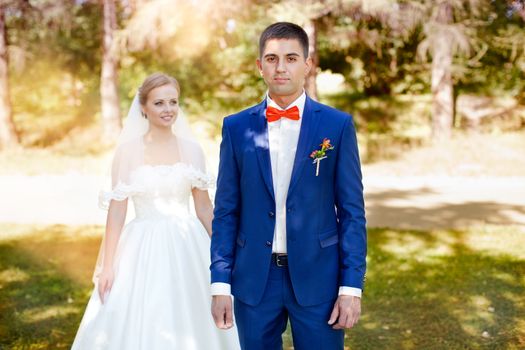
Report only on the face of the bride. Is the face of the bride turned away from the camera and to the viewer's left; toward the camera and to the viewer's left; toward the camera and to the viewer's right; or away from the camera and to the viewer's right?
toward the camera and to the viewer's right

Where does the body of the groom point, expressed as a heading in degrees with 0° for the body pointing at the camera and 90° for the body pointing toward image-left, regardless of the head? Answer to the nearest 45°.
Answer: approximately 0°

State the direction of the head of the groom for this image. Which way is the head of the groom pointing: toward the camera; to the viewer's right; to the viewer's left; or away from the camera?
toward the camera

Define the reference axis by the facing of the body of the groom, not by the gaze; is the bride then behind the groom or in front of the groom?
behind
